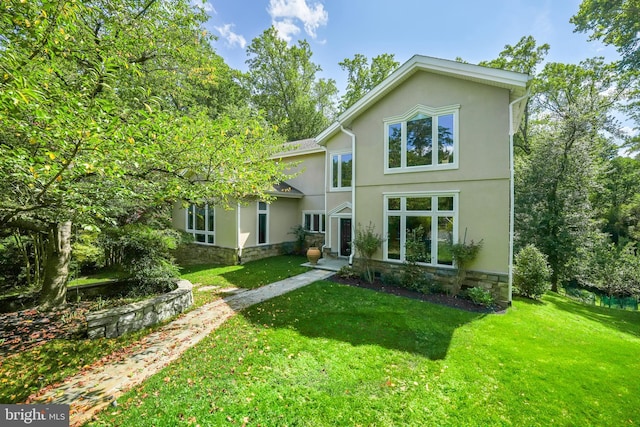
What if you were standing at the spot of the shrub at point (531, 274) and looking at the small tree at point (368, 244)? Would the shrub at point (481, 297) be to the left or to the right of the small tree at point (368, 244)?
left

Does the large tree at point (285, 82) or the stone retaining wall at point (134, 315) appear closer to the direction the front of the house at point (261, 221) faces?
the stone retaining wall

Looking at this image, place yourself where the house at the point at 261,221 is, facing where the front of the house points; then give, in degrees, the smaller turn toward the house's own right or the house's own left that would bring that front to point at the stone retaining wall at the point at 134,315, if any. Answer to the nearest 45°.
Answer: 0° — it already faces it

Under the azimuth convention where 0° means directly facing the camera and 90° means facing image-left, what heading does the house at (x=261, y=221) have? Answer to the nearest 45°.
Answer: approximately 0°

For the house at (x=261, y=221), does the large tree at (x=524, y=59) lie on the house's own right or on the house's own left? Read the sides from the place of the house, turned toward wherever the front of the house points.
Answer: on the house's own left
